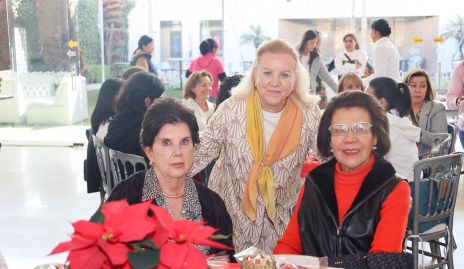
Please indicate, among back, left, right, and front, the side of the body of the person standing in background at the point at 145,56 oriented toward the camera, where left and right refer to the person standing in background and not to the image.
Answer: right

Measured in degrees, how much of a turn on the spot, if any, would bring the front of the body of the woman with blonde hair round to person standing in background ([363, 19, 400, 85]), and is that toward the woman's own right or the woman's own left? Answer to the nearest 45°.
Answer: approximately 180°

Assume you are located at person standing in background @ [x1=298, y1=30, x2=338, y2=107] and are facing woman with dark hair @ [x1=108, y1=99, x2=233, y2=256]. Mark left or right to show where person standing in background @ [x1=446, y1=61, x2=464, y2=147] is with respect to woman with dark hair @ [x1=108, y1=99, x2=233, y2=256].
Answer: left

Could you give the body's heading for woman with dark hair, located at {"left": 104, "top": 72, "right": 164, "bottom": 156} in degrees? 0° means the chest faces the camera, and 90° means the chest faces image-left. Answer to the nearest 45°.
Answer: approximately 225°

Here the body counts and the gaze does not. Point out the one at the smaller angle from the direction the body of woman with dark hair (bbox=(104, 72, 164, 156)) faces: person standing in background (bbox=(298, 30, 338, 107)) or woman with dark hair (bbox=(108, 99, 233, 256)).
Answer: the person standing in background

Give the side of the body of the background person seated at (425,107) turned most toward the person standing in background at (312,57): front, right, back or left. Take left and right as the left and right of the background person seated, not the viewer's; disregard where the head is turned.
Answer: right

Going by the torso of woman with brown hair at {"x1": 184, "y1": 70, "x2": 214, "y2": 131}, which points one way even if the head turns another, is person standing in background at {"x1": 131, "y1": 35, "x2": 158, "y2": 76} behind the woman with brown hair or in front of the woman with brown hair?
behind

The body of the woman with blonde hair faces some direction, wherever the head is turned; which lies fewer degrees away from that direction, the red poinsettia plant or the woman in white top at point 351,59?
the red poinsettia plant
